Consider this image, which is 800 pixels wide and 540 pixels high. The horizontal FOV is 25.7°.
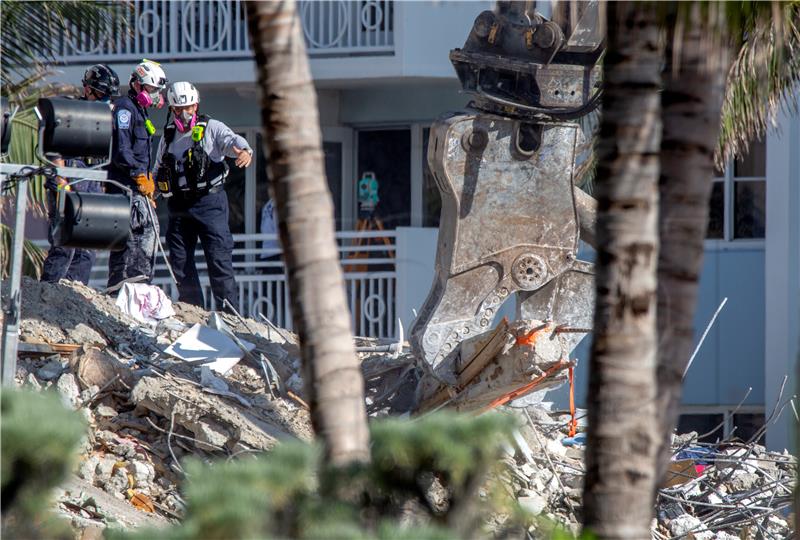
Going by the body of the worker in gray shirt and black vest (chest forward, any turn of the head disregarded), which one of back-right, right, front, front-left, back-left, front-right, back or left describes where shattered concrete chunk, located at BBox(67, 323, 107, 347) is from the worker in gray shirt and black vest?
front-right

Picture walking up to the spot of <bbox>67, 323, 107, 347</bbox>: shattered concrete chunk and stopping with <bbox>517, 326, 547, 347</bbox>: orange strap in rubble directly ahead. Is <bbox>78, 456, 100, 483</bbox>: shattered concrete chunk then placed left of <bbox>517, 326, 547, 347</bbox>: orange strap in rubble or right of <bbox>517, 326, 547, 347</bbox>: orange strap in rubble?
right

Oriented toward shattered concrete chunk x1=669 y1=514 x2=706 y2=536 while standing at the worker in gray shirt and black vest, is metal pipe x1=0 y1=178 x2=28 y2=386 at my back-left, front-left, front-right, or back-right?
front-right

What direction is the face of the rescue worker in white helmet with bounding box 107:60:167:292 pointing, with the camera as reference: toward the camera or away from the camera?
toward the camera

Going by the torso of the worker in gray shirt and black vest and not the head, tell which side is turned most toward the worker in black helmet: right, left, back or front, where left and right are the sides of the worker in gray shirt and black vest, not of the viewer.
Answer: right

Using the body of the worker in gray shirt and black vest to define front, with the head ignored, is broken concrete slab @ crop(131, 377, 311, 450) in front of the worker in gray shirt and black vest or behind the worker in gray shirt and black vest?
in front

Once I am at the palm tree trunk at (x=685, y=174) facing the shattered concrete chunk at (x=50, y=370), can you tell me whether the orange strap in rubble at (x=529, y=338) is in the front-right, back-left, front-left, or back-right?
front-right

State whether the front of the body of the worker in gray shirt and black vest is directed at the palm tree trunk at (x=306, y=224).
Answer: yes

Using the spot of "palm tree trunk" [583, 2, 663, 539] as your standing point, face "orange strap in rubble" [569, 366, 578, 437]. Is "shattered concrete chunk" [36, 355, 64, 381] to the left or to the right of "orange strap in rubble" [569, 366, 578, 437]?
left

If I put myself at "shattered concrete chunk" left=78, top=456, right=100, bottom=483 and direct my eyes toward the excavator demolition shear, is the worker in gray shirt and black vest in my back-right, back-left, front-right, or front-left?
front-left

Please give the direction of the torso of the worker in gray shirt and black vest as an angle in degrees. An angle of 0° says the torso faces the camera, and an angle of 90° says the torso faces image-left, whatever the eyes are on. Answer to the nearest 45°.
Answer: approximately 0°

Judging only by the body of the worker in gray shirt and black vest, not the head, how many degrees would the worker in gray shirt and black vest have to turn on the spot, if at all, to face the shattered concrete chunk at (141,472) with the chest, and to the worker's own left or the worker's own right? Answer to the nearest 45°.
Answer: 0° — they already face it

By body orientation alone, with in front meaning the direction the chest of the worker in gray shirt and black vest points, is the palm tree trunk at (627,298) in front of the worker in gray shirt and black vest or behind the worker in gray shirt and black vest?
in front
